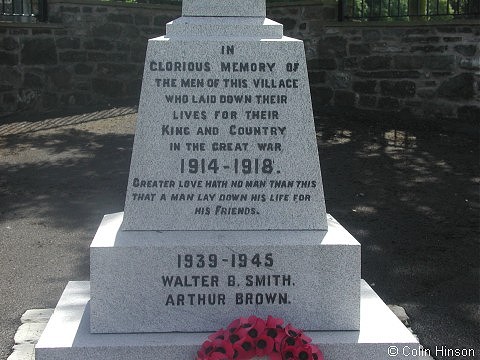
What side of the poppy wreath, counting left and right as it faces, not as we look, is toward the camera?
front
